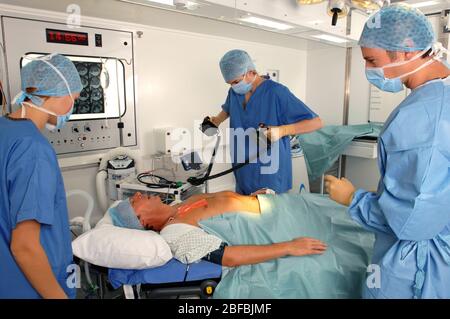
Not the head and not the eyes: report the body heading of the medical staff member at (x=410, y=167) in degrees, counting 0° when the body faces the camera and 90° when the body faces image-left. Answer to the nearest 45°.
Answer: approximately 90°

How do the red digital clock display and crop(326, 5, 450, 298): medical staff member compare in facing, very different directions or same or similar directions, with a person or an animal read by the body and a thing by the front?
very different directions

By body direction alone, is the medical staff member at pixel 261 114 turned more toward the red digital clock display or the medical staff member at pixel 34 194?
the medical staff member

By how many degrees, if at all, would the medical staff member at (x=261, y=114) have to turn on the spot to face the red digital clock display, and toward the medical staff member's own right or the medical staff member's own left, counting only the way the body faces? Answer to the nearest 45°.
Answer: approximately 45° to the medical staff member's own right

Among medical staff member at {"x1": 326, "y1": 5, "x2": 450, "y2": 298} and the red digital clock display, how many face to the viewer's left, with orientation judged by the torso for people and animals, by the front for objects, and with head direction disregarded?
1

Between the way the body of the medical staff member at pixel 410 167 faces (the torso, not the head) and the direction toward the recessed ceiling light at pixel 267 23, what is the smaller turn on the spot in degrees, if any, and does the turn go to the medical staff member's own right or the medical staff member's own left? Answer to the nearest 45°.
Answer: approximately 45° to the medical staff member's own right
